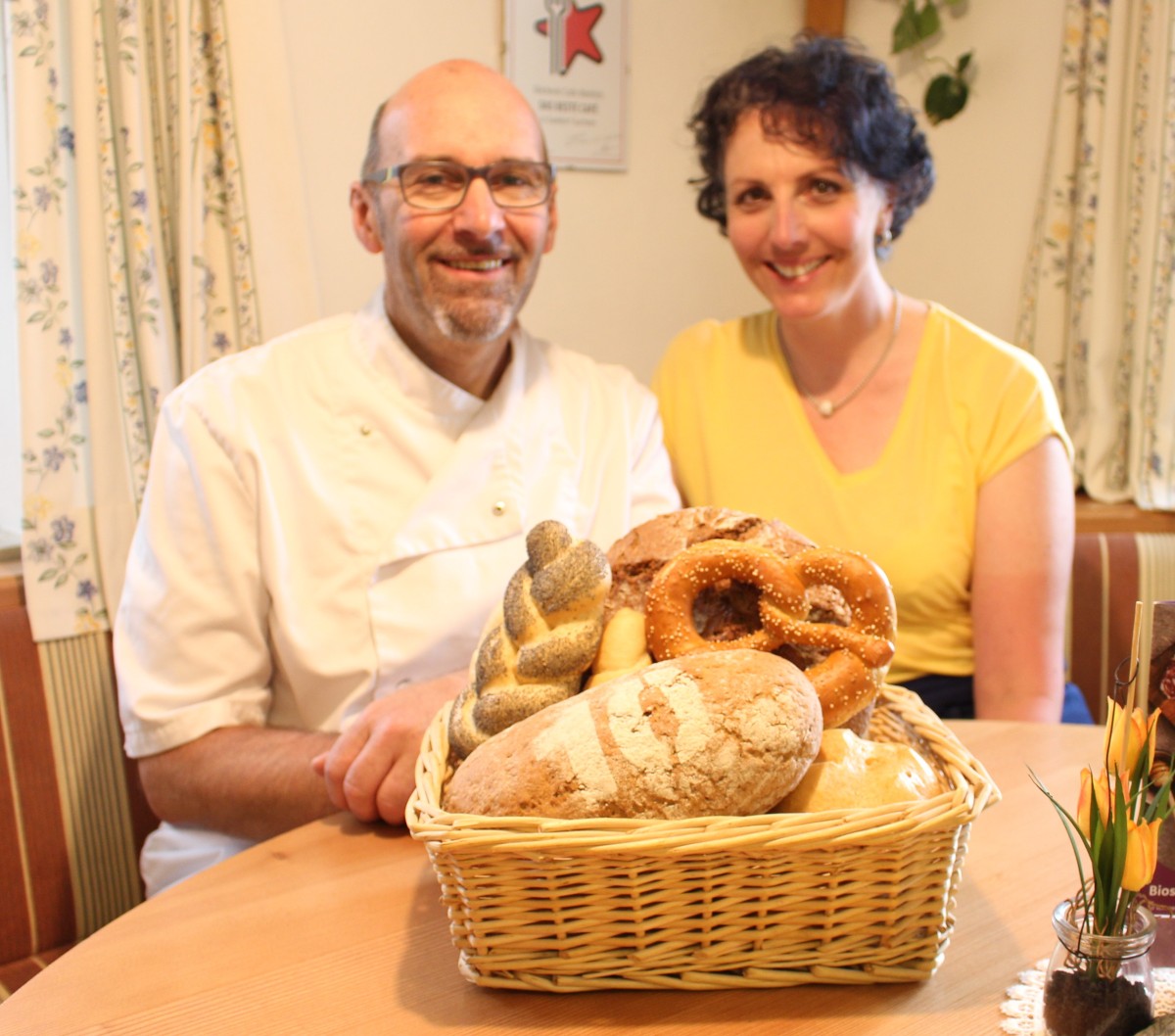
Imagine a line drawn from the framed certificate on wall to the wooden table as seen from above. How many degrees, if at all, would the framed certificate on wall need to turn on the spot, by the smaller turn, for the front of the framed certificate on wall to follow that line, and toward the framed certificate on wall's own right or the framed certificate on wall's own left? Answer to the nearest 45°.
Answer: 0° — it already faces it

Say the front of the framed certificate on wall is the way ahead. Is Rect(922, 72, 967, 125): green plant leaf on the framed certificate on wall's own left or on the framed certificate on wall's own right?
on the framed certificate on wall's own left

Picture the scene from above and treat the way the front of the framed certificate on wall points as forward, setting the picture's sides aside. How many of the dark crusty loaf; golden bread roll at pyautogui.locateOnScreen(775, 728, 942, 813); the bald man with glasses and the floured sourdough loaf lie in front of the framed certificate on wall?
4

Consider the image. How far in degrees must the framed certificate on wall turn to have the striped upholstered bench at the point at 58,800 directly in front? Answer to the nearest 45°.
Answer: approximately 45° to its right

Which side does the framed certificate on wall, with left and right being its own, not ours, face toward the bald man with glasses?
front

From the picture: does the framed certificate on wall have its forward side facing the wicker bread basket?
yes

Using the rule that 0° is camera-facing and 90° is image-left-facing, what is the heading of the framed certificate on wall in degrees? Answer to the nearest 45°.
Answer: approximately 0°

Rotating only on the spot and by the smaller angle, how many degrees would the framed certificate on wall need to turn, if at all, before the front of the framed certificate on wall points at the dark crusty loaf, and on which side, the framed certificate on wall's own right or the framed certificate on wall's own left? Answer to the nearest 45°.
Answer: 0° — it already faces it

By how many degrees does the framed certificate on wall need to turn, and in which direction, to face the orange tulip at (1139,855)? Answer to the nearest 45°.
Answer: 0° — it already faces it

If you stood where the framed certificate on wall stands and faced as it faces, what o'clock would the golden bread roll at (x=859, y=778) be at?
The golden bread roll is roughly at 12 o'clock from the framed certificate on wall.

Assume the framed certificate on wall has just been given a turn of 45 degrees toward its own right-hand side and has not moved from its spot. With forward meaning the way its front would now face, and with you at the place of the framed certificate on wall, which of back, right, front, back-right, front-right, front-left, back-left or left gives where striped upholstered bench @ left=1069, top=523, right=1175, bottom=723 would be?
left

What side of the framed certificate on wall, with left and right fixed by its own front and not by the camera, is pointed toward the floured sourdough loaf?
front

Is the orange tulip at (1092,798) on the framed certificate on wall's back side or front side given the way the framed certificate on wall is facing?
on the front side
